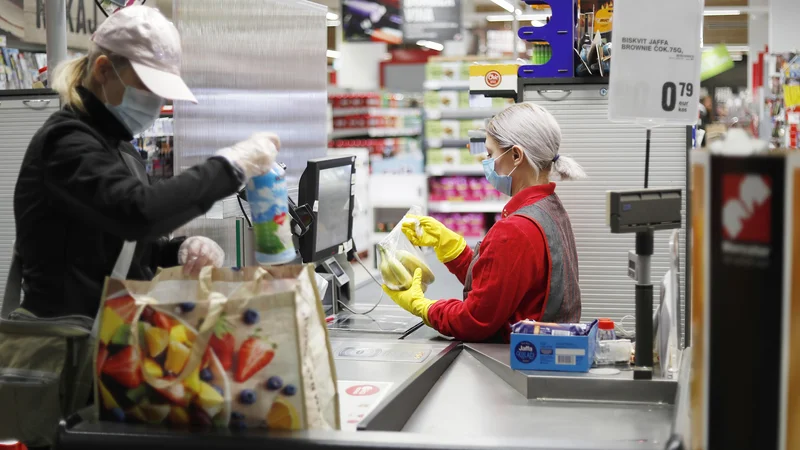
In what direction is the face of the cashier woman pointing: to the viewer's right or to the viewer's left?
to the viewer's left

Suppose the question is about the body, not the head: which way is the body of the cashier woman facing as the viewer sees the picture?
to the viewer's left

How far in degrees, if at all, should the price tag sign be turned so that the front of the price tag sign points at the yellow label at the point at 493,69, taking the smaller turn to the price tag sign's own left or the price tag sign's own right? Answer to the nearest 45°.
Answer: approximately 135° to the price tag sign's own right

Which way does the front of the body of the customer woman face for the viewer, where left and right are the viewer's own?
facing to the right of the viewer

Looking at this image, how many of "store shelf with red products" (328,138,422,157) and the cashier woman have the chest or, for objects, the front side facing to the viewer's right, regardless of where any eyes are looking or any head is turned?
0

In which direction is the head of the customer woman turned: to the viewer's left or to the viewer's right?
to the viewer's right

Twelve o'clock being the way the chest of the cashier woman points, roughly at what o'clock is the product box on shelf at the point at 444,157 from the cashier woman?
The product box on shelf is roughly at 3 o'clock from the cashier woman.

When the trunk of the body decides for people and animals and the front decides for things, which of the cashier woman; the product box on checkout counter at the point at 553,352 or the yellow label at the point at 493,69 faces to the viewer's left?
the cashier woman
